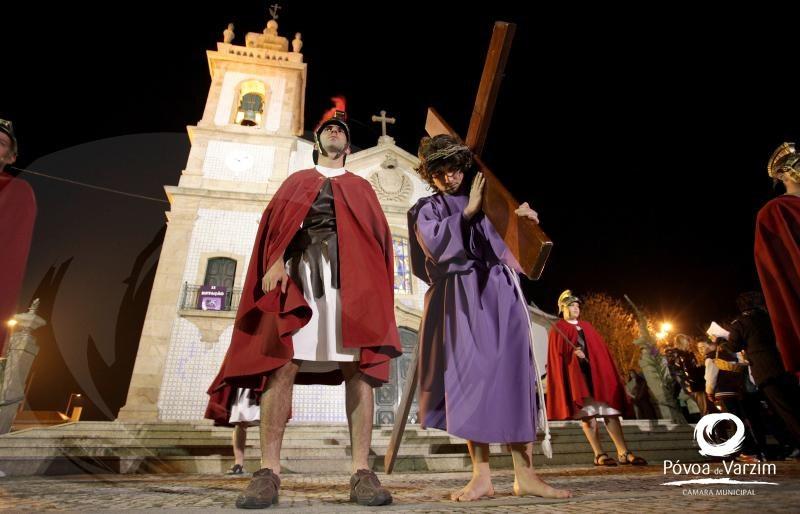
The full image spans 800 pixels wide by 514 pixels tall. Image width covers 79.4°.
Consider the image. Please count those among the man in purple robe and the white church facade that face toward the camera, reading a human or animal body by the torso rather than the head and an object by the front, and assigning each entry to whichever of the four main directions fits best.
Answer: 2

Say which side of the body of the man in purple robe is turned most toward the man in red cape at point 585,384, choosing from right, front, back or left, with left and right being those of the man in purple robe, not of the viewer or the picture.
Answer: back

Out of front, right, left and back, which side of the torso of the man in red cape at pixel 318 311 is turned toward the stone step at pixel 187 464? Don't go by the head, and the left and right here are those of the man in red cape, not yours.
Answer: back

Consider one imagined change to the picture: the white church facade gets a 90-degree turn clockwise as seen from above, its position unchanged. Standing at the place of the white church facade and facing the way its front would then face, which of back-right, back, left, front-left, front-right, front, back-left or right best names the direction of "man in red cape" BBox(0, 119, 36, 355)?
left

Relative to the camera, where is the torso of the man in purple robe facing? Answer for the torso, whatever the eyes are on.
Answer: toward the camera

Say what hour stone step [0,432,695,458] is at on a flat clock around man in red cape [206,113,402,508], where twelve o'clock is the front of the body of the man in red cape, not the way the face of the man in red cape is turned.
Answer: The stone step is roughly at 6 o'clock from the man in red cape.

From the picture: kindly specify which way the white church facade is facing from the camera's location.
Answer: facing the viewer

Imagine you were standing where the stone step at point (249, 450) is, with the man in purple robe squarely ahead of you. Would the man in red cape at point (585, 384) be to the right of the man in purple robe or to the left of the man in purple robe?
left

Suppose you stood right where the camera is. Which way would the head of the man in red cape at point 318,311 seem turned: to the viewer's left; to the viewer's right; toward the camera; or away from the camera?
toward the camera

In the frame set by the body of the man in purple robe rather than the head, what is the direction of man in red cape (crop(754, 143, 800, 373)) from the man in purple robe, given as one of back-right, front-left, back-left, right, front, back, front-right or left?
left

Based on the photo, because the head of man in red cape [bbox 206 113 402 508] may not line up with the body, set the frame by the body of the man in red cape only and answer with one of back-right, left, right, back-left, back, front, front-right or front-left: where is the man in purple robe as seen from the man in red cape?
left

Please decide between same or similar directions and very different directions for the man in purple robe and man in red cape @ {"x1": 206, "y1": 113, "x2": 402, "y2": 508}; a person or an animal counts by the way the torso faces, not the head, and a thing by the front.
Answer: same or similar directions

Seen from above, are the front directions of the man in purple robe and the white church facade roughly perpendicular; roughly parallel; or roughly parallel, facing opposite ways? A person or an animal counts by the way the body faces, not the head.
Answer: roughly parallel

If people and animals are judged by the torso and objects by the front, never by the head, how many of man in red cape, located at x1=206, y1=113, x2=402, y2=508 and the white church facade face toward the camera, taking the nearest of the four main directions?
2

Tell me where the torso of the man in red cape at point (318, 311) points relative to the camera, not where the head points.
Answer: toward the camera
